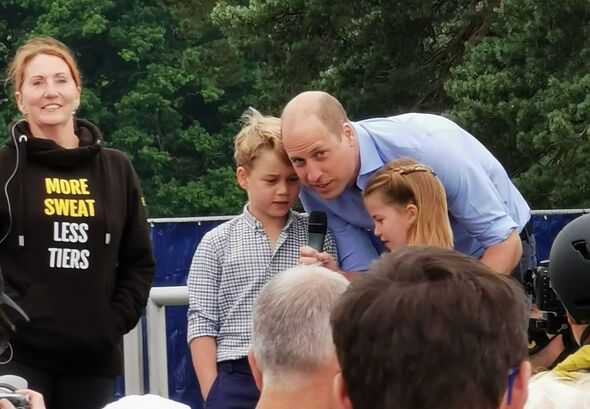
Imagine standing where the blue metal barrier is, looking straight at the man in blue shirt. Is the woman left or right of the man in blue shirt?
right

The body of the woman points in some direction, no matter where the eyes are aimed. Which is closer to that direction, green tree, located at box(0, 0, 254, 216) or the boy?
the boy

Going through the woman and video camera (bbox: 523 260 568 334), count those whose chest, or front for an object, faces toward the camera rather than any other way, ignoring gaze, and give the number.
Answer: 1

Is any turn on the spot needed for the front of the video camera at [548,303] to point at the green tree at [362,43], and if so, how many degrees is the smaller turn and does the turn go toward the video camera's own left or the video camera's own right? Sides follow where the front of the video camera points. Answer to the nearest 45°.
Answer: approximately 45° to the video camera's own right

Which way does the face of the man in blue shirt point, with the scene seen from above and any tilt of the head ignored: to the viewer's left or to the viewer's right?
to the viewer's left

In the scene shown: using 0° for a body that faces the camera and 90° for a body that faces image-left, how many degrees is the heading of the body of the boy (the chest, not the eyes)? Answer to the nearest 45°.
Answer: approximately 315°

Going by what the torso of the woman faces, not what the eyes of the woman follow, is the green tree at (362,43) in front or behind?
behind
